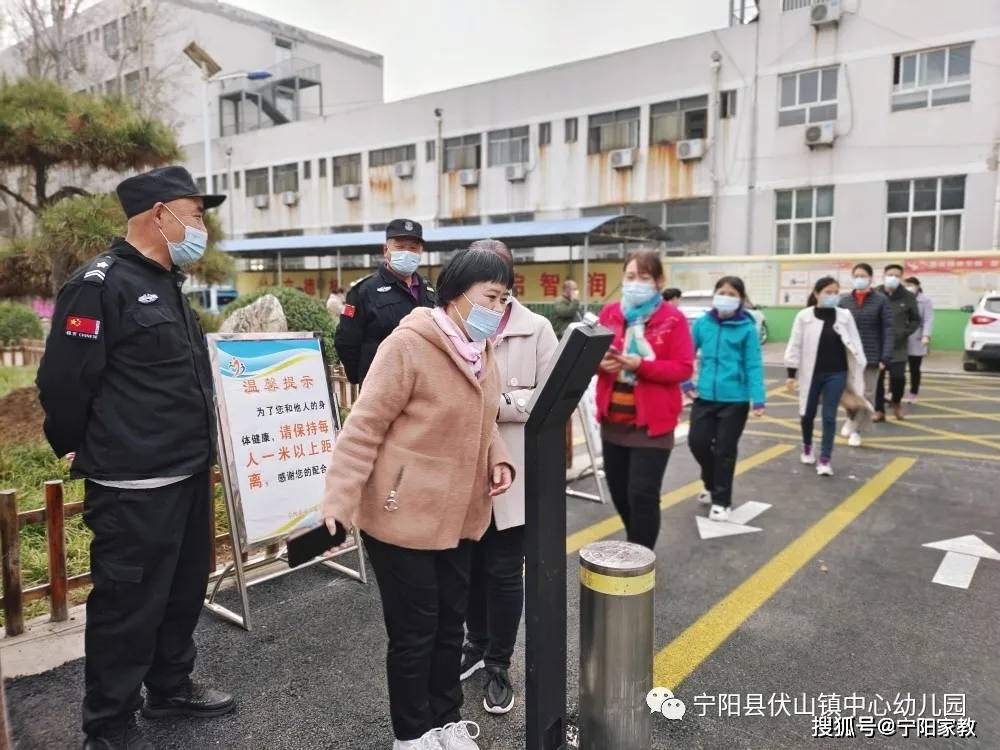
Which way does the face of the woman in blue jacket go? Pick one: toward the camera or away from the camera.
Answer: toward the camera

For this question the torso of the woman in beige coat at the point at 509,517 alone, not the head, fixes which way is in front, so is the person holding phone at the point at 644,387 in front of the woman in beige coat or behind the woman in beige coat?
behind

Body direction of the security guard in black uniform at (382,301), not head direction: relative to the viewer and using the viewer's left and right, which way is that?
facing the viewer and to the right of the viewer

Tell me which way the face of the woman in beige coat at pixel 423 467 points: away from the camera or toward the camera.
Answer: toward the camera

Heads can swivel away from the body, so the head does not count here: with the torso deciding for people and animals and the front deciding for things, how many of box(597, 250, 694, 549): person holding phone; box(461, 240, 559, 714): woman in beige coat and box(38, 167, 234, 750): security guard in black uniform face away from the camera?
0

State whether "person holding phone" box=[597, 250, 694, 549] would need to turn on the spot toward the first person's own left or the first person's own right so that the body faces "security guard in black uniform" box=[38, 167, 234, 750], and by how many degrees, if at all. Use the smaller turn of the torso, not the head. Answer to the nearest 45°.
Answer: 0° — they already face them

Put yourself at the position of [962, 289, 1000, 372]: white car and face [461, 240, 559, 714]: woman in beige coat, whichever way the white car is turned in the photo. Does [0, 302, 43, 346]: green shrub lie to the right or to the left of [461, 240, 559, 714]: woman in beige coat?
right

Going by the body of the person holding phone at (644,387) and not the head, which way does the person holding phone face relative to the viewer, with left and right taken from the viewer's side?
facing the viewer and to the left of the viewer

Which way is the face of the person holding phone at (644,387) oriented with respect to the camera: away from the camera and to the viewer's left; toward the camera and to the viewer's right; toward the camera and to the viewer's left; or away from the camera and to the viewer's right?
toward the camera and to the viewer's left

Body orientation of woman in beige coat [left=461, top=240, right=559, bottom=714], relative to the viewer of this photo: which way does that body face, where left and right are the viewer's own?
facing the viewer

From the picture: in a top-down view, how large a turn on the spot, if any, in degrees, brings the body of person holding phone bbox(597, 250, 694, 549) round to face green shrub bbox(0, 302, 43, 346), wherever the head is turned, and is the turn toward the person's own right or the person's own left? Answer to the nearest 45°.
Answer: approximately 90° to the person's own right

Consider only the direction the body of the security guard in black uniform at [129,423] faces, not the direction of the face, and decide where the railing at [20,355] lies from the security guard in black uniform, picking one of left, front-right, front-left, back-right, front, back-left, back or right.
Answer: back-left
